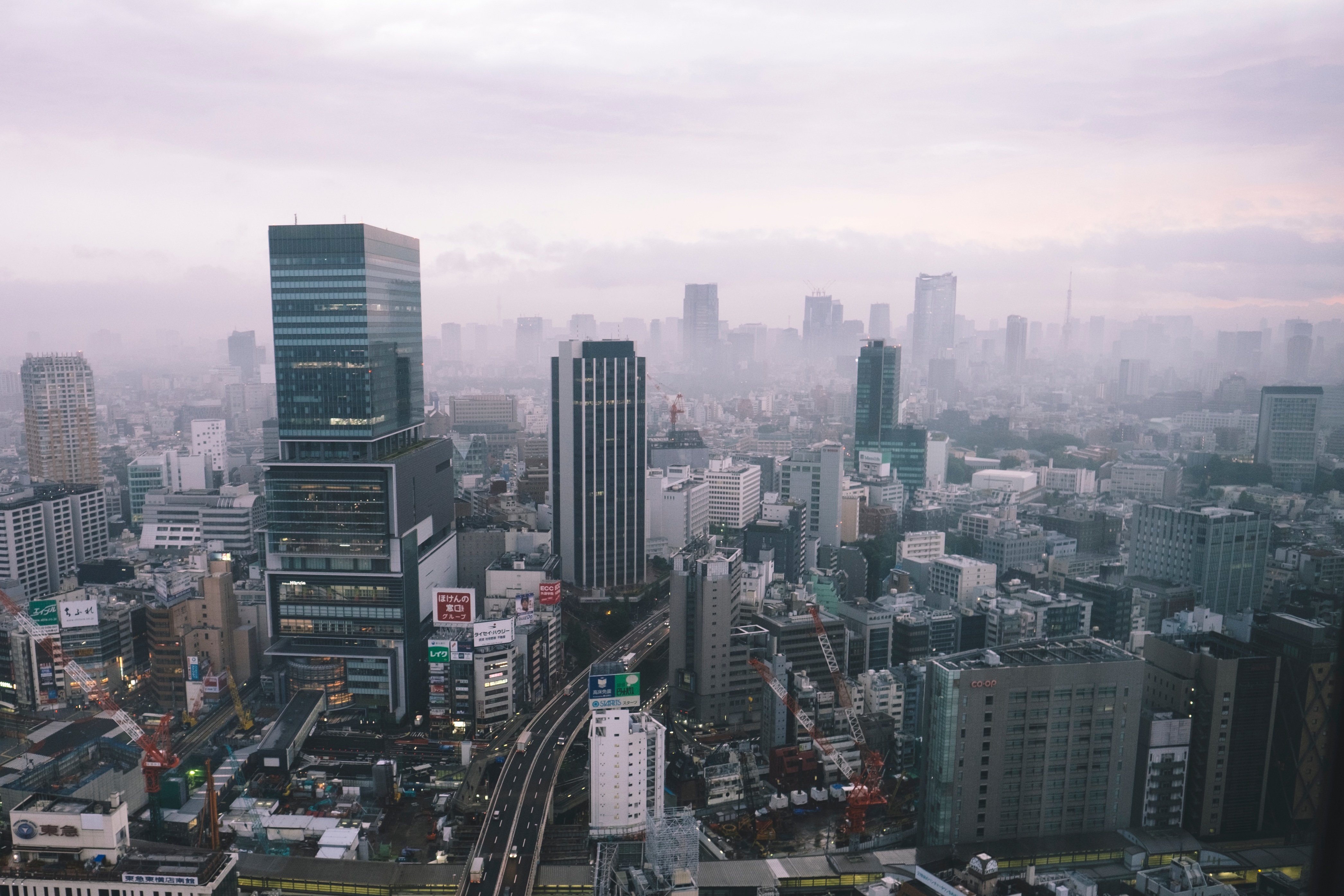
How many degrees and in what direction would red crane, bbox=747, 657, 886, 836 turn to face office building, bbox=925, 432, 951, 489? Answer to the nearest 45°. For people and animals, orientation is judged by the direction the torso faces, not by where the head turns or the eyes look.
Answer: approximately 90° to its right

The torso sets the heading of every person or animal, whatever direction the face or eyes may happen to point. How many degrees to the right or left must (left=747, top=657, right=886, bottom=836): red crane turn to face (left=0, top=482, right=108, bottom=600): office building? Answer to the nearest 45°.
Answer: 0° — it already faces it

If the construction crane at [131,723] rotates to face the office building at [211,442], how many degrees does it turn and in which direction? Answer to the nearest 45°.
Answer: approximately 90° to its right

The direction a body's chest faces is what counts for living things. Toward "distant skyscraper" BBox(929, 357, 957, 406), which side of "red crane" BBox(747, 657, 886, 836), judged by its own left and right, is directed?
right

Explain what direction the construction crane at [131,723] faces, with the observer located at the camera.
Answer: facing to the left of the viewer

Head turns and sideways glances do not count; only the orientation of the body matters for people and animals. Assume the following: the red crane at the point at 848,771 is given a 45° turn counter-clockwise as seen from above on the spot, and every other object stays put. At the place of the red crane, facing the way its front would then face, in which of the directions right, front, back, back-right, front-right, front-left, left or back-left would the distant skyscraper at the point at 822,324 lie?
back-right

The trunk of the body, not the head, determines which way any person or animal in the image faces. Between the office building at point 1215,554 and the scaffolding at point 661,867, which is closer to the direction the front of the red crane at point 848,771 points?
the scaffolding

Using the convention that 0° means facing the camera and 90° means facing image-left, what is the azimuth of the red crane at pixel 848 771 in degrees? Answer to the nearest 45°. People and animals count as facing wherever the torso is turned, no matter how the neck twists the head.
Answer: approximately 90°

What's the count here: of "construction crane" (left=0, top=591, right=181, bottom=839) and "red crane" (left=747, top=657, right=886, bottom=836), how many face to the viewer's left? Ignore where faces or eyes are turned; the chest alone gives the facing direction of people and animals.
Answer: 2

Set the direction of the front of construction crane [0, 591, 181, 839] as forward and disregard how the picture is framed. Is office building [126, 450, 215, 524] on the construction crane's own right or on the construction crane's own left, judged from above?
on the construction crane's own right

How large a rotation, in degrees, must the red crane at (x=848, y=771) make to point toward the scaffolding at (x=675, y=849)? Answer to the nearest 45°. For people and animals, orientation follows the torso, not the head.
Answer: approximately 45° to its left

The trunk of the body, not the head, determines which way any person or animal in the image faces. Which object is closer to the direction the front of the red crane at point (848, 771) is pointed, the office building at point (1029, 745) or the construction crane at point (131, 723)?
the construction crane
